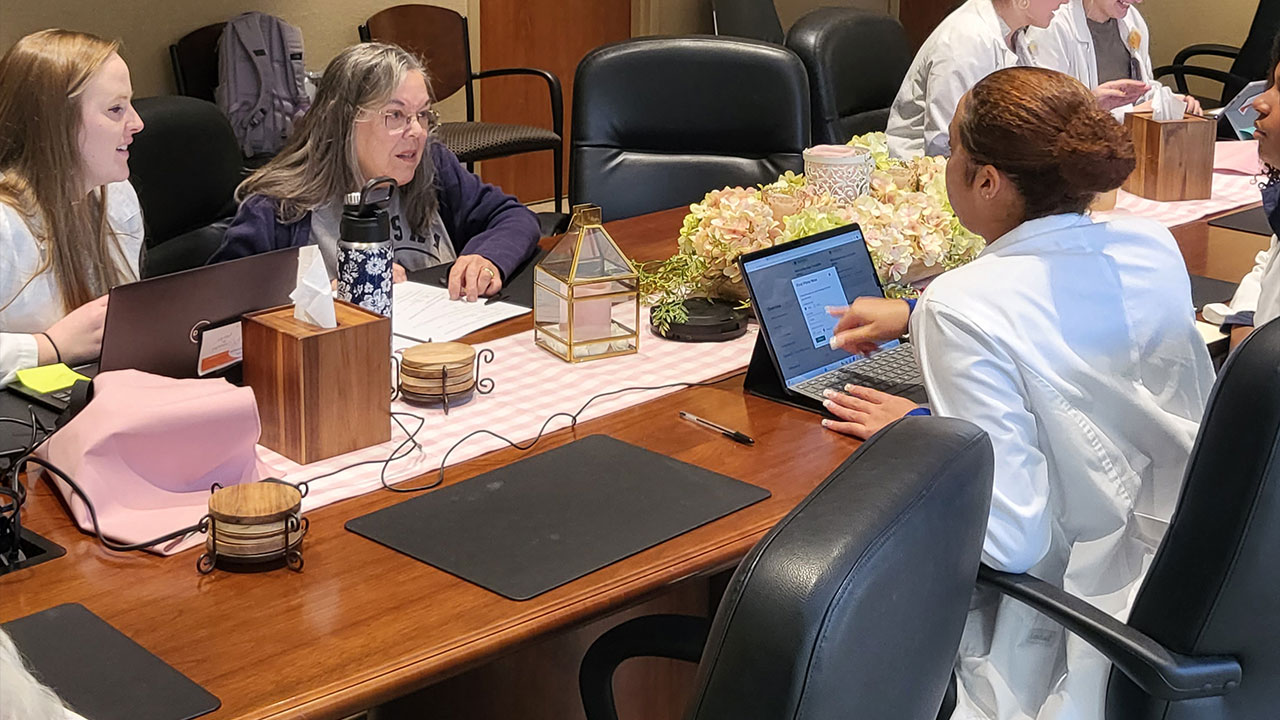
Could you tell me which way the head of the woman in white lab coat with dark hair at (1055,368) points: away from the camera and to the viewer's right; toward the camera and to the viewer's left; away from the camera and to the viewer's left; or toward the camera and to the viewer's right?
away from the camera and to the viewer's left

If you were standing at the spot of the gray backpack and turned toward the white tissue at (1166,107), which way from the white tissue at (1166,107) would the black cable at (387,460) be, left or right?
right

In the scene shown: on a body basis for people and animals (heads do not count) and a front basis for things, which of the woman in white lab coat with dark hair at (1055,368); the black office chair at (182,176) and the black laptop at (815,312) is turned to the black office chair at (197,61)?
the woman in white lab coat with dark hair

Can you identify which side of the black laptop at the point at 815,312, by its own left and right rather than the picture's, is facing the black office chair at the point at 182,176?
back

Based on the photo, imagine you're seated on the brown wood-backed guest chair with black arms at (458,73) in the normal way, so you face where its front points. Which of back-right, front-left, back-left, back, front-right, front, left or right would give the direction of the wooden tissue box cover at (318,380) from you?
front-right

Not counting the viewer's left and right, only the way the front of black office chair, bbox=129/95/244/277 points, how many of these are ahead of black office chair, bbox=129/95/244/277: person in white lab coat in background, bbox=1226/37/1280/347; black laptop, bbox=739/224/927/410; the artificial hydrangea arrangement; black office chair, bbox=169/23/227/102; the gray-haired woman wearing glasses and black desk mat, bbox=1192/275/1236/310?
5

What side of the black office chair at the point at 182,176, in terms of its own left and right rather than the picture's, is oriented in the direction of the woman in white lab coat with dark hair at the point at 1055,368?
front

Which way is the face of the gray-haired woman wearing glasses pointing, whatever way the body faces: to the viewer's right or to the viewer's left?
to the viewer's right

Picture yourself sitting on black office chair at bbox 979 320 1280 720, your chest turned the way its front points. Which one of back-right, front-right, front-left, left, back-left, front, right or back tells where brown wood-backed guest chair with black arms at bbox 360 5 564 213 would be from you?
front

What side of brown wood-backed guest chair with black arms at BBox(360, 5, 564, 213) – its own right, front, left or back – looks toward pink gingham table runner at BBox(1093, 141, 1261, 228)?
front

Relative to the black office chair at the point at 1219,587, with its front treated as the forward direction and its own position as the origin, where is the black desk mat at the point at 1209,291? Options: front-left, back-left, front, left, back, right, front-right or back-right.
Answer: front-right
